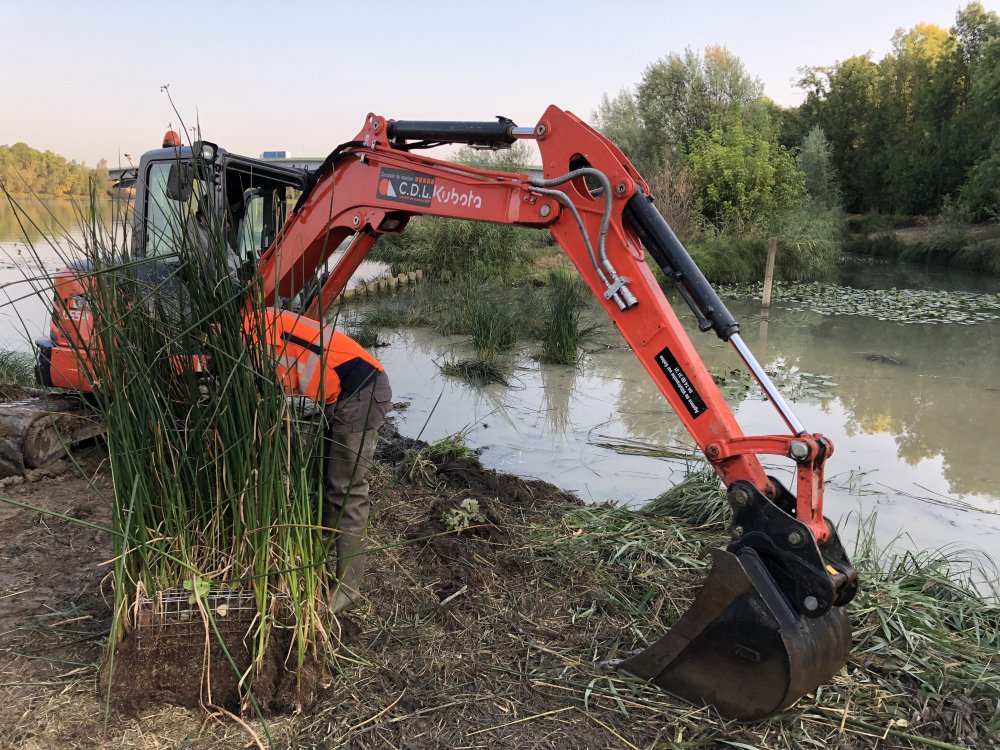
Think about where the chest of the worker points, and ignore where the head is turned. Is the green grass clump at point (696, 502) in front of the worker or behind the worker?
behind

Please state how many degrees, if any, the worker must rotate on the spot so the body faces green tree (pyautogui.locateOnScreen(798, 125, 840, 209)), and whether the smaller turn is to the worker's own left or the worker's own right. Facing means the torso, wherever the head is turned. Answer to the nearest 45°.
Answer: approximately 135° to the worker's own right

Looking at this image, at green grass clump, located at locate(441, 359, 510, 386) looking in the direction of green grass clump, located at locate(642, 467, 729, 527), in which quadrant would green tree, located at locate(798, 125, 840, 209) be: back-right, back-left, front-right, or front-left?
back-left

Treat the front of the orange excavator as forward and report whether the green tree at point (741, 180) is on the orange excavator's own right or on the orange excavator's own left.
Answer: on the orange excavator's own left

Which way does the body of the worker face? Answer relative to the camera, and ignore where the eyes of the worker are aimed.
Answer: to the viewer's left

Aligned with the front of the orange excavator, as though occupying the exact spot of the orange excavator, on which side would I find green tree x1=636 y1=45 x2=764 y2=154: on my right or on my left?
on my left

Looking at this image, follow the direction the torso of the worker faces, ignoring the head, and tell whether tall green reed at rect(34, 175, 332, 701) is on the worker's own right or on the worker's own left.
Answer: on the worker's own left

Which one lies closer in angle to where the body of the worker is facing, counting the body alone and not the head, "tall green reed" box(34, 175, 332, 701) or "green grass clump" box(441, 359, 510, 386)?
the tall green reed
